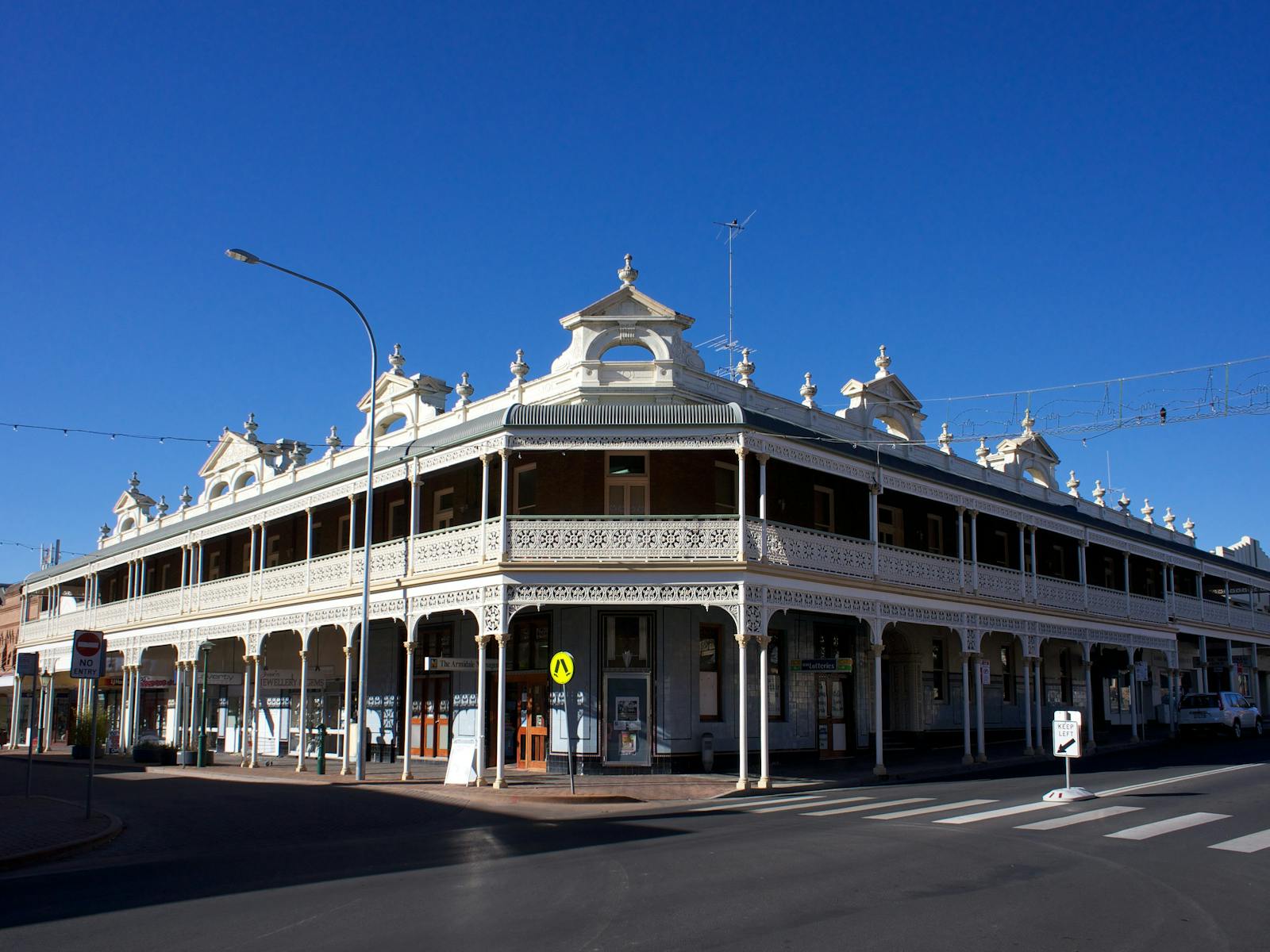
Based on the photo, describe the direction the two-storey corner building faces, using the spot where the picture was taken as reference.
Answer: facing the viewer

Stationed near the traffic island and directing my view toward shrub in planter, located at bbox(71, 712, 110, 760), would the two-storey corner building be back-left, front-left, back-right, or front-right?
front-right

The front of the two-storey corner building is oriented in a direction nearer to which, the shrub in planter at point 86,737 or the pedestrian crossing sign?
the pedestrian crossing sign

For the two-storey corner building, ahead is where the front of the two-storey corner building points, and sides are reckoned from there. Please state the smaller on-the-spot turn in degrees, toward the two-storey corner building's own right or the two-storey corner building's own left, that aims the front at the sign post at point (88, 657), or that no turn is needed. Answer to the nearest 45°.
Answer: approximately 45° to the two-storey corner building's own right

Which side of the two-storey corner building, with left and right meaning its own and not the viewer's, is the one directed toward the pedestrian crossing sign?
front

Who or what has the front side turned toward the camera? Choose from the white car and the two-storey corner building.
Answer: the two-storey corner building

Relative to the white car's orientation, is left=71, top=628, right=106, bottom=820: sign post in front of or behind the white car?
behind

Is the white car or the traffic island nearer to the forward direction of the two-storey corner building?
the traffic island

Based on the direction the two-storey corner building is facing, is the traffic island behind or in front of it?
in front

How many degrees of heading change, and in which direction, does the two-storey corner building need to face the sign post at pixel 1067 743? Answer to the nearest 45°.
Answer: approximately 45° to its left

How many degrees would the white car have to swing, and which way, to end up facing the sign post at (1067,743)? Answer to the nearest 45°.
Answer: approximately 135° to its right
